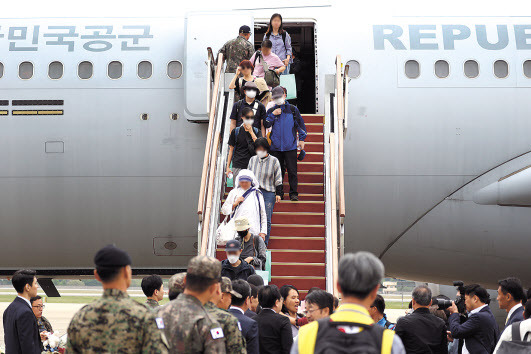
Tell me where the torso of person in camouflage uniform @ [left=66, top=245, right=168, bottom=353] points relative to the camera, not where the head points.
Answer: away from the camera

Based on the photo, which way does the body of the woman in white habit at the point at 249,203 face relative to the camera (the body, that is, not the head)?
toward the camera

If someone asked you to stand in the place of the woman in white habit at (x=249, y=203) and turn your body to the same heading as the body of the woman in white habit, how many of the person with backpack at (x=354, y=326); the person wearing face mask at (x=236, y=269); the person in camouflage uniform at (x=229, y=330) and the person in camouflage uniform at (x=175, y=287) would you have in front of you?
4

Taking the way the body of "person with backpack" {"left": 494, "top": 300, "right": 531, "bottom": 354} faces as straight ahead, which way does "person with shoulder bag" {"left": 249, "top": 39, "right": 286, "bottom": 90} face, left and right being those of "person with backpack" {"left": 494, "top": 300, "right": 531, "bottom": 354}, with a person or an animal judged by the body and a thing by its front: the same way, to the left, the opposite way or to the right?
the opposite way

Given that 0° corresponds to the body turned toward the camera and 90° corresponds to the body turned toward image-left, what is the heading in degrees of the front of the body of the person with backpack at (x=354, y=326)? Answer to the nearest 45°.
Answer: approximately 180°

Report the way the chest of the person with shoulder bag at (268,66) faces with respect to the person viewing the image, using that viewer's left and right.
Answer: facing the viewer

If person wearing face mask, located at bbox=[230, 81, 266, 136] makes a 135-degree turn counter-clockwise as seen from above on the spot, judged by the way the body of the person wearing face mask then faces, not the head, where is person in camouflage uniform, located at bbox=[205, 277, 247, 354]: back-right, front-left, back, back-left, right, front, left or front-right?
back-right

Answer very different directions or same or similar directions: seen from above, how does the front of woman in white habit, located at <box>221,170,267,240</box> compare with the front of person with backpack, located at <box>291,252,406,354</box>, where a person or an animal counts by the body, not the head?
very different directions

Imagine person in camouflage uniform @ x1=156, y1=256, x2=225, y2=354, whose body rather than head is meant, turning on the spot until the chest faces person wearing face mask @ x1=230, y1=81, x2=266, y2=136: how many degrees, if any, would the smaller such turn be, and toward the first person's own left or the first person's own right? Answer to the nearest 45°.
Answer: approximately 45° to the first person's own left

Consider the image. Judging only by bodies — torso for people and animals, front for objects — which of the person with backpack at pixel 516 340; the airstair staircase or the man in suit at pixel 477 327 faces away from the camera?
the person with backpack

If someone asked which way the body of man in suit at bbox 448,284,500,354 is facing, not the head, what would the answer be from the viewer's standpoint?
to the viewer's left

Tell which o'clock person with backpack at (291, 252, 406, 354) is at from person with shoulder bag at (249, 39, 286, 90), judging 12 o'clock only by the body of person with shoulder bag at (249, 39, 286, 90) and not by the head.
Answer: person with backpack at (291, 252, 406, 354) is roughly at 12 o'clock from person with shoulder bag at (249, 39, 286, 90).

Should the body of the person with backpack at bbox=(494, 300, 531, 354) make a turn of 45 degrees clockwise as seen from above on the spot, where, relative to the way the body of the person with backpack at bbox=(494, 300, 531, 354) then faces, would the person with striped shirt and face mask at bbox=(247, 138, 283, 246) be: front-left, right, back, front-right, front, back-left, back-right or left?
left

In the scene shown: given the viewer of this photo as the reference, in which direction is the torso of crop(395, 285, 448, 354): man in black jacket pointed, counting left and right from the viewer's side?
facing away from the viewer

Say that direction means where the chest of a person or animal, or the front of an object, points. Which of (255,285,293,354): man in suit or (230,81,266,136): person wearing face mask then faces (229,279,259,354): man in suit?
the person wearing face mask
